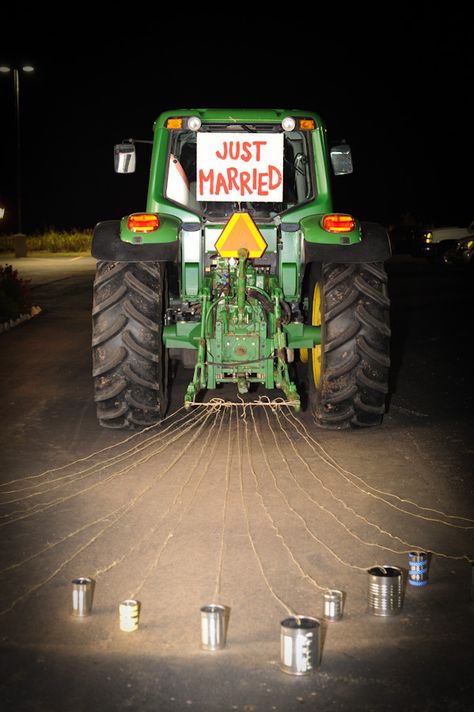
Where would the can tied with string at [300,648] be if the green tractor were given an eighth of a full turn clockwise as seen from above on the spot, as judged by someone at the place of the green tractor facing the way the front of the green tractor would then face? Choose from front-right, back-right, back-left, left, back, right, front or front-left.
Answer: back-right

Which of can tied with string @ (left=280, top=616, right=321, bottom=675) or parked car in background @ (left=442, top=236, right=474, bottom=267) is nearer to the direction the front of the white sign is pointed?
the can tied with string

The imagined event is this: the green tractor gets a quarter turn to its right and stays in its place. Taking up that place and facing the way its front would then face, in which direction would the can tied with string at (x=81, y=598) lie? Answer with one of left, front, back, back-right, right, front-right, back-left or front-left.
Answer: right

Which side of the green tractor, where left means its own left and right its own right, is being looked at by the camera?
back

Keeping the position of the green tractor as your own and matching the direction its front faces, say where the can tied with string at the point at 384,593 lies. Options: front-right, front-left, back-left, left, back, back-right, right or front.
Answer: back

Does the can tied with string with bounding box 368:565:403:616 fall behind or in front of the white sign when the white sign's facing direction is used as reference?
in front

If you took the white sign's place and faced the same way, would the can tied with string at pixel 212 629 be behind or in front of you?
in front

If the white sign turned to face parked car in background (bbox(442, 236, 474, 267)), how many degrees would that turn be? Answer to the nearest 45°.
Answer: approximately 180°

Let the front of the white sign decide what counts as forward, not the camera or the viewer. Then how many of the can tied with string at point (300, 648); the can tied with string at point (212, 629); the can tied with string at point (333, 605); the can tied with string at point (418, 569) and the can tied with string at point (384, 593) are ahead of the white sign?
5

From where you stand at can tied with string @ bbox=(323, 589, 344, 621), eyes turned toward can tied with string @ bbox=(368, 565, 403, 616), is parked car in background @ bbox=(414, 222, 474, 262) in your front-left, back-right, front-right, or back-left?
front-left

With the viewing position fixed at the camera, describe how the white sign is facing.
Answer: facing the viewer
